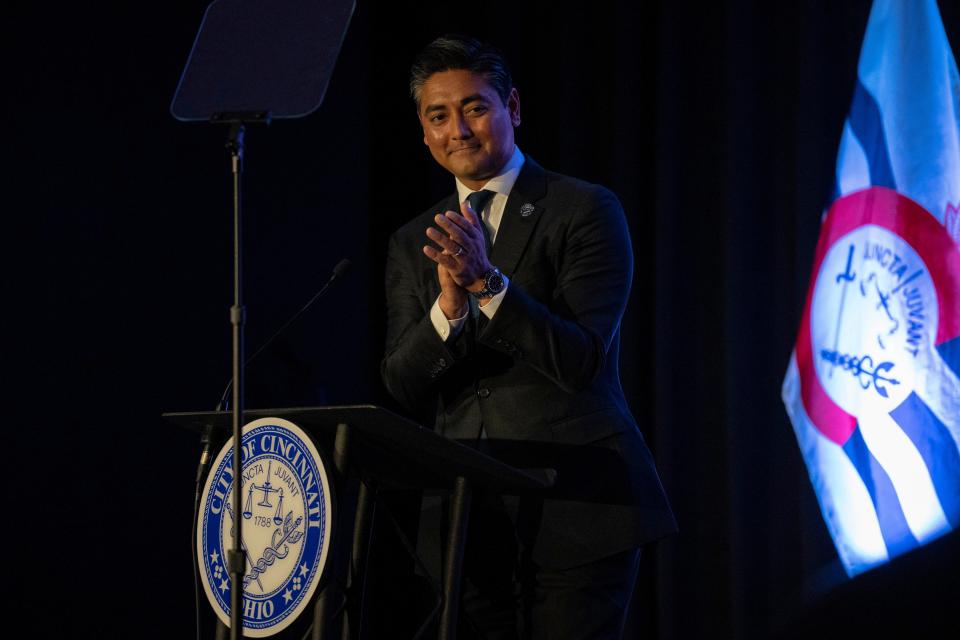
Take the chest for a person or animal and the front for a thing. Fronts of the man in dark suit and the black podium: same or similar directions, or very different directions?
same or similar directions

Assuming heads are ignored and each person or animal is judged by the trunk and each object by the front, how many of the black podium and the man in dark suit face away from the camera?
0

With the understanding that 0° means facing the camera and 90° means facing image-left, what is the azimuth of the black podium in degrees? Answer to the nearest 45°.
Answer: approximately 45°

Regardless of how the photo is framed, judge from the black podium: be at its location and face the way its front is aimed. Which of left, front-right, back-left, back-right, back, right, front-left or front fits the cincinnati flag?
back

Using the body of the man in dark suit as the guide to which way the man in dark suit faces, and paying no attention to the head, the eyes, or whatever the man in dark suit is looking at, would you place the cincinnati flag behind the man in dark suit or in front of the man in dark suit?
behind
